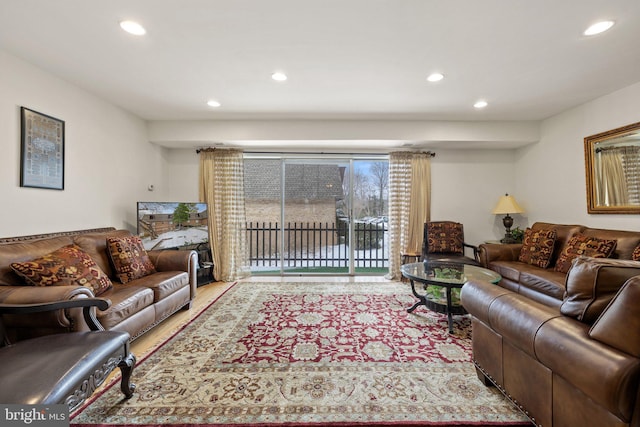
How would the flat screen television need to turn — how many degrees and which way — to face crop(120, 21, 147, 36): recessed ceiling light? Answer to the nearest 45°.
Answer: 0° — it already faces it

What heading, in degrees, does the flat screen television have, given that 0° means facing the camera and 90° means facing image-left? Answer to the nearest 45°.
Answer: approximately 0°

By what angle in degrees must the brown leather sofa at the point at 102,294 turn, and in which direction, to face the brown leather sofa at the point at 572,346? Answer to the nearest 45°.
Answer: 0° — it already faces it

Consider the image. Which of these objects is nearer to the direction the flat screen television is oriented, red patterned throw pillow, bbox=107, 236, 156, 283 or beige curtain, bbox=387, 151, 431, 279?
the red patterned throw pillow

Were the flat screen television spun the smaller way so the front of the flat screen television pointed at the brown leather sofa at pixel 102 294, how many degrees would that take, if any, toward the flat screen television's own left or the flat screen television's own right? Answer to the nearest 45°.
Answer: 0° — it already faces it

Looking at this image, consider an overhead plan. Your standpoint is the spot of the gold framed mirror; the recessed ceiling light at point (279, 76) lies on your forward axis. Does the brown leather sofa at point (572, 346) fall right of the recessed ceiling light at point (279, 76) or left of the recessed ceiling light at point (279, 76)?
left

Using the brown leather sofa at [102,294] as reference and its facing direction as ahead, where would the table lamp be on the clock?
The table lamp is roughly at 11 o'clock from the brown leather sofa.

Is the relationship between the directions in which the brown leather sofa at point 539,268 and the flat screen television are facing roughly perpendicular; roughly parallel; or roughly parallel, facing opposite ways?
roughly perpendicular
